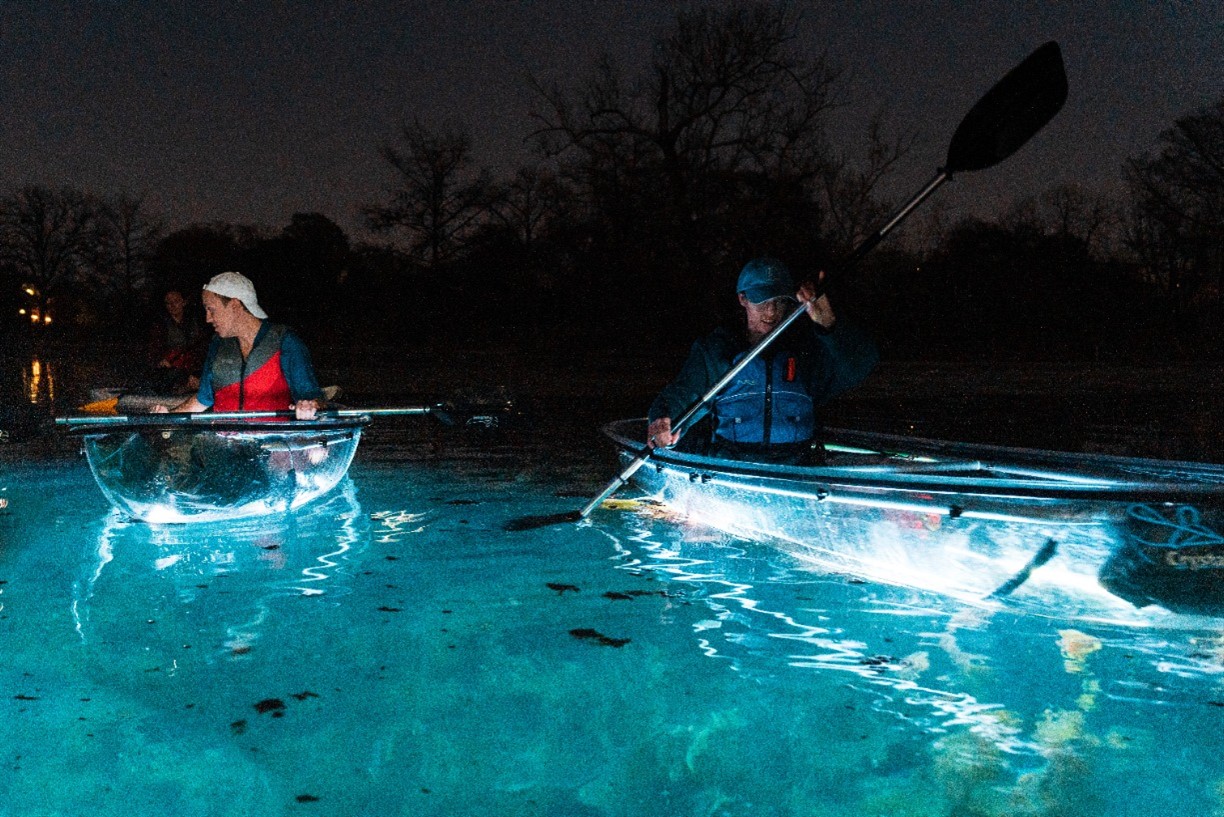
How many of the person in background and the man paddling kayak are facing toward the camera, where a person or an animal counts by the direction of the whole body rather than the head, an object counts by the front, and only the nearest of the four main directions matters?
2

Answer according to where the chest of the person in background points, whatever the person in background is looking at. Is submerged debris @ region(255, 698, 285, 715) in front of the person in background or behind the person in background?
in front

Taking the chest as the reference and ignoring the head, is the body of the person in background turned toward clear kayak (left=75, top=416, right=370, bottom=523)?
yes

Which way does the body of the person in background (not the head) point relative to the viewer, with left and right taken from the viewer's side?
facing the viewer

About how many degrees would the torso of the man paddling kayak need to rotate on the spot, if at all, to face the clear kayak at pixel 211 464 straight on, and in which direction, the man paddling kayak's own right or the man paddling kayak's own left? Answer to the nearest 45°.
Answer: approximately 90° to the man paddling kayak's own right

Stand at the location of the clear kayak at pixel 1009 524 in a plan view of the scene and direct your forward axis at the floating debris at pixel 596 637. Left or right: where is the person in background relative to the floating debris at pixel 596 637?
right

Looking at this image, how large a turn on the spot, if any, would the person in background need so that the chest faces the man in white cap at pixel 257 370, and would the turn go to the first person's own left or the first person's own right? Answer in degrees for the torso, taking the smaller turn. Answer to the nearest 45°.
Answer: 0° — they already face them

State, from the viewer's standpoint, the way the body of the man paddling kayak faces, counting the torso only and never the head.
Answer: toward the camera
